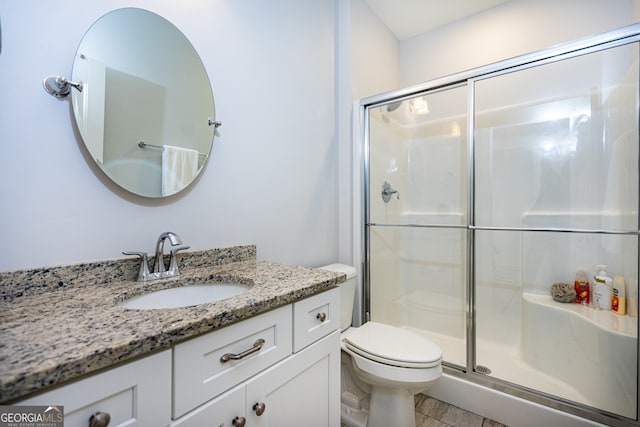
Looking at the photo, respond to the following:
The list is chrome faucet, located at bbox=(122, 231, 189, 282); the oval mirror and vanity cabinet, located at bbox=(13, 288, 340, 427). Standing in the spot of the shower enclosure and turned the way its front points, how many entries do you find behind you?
0

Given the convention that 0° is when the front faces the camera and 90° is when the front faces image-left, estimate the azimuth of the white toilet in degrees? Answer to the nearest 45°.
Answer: approximately 315°

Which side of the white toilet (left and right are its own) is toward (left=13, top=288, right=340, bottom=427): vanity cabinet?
right

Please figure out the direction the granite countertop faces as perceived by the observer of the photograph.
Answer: facing the viewer and to the right of the viewer

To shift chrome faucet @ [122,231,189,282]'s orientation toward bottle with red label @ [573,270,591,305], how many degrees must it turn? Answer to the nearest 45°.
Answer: approximately 45° to its left

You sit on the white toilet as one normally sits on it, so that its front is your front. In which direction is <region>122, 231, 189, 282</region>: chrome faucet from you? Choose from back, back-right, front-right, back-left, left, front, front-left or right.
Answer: right

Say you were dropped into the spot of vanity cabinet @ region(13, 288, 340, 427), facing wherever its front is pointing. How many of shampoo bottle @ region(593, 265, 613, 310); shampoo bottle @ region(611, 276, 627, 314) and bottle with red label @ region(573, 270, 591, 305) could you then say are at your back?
0

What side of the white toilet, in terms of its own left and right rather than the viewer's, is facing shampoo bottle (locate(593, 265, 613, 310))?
left

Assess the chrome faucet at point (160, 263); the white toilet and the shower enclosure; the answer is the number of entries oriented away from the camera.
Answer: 0

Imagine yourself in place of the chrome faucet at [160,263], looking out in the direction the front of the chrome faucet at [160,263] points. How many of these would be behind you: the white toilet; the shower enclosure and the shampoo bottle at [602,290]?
0

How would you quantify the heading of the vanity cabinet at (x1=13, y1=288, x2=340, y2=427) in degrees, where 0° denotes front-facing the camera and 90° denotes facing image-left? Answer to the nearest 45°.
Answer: approximately 315°

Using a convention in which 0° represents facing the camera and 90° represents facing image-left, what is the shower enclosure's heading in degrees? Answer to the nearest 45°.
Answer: approximately 45°

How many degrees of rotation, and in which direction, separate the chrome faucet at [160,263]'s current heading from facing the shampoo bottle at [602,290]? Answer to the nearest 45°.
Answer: approximately 45° to its left

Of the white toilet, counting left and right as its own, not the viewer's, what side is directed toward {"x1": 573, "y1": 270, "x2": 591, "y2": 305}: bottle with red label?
left
